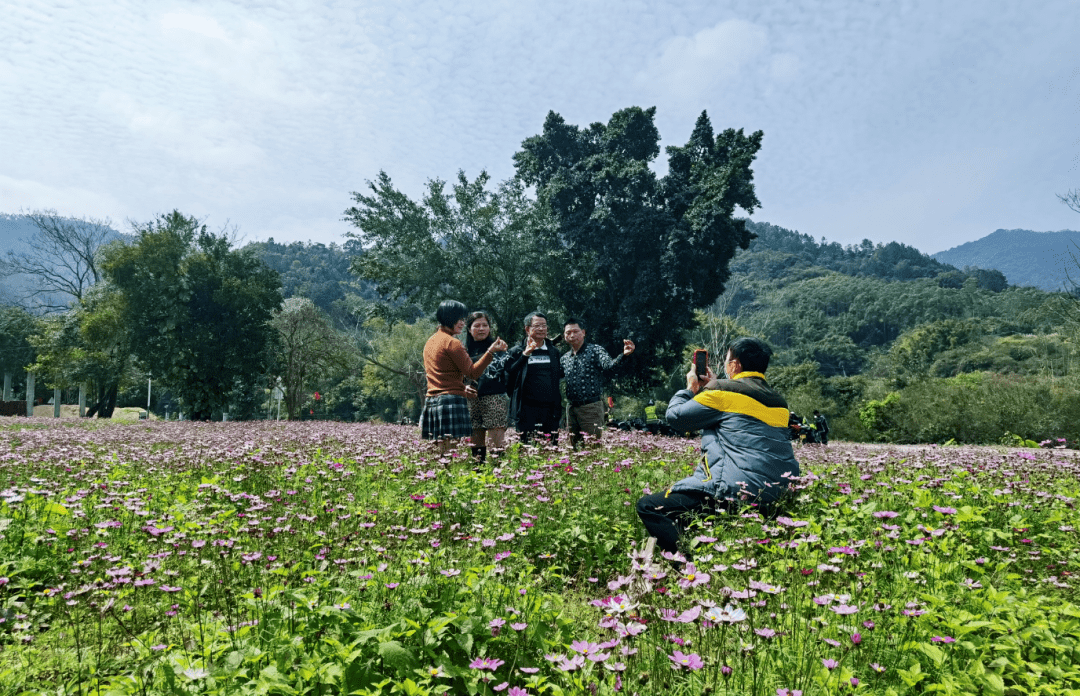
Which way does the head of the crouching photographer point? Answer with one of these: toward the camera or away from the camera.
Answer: away from the camera

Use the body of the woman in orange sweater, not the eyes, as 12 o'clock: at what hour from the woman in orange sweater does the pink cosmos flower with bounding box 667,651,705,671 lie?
The pink cosmos flower is roughly at 4 o'clock from the woman in orange sweater.

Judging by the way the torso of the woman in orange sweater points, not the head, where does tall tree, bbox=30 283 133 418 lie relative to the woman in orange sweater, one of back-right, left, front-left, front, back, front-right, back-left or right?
left

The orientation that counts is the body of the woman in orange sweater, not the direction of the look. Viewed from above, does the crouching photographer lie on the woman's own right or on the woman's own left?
on the woman's own right

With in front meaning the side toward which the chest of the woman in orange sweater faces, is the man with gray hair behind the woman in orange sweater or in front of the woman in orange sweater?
in front

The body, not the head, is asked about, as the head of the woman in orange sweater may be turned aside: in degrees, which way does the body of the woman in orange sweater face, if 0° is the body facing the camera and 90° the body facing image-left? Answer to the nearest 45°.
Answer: approximately 225°

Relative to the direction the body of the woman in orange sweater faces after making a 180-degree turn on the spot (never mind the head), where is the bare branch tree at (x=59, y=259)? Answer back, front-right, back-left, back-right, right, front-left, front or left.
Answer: right

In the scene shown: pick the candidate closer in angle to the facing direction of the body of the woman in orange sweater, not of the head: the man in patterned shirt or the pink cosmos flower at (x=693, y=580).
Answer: the man in patterned shirt

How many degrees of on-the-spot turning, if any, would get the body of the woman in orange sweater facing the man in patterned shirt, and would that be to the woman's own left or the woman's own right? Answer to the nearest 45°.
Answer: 0° — they already face them

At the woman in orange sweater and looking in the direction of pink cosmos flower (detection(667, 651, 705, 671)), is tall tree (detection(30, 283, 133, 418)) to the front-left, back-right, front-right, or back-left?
back-right

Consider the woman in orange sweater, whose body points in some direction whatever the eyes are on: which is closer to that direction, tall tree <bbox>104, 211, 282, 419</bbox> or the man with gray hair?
the man with gray hair

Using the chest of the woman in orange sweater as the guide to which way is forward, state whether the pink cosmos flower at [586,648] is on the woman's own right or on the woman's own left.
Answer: on the woman's own right

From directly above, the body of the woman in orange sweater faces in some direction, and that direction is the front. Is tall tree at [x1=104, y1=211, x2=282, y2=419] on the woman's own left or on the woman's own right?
on the woman's own left

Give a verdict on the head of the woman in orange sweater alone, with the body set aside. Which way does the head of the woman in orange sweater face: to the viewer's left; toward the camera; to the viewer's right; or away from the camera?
to the viewer's right
